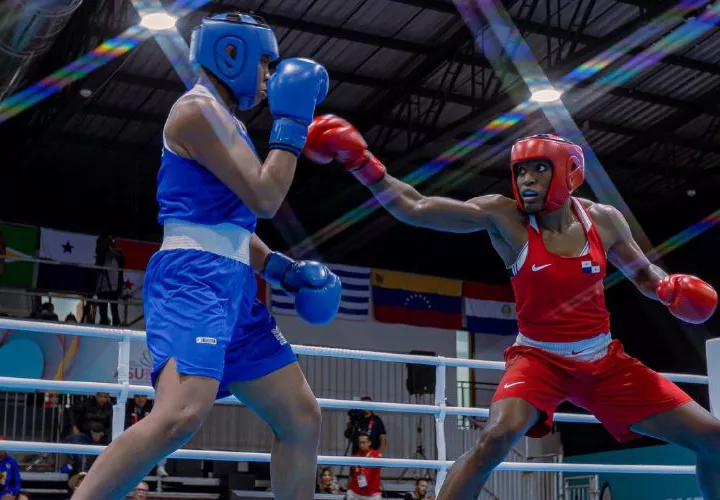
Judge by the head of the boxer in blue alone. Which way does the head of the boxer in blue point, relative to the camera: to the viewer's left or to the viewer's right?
to the viewer's right

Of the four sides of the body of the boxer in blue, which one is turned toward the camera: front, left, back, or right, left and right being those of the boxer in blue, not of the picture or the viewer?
right

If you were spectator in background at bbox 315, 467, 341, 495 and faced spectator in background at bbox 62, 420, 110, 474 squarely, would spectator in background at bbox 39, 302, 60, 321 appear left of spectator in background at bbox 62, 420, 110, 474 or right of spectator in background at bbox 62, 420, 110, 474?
right

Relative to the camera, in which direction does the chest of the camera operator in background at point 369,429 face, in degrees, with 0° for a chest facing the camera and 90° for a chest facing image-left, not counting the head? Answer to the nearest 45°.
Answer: approximately 0°

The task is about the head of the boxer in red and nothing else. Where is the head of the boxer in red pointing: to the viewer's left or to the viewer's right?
to the viewer's left

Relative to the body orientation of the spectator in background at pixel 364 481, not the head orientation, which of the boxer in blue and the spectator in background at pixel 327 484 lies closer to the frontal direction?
the boxer in blue

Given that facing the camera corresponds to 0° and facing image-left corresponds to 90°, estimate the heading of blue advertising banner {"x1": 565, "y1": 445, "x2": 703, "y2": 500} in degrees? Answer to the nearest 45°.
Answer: approximately 0°
